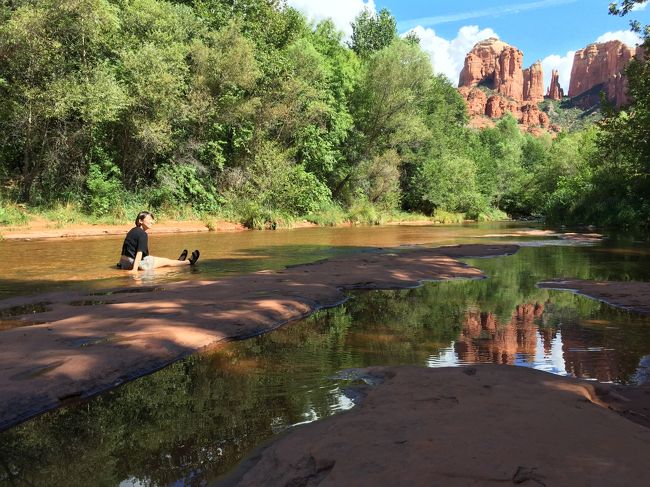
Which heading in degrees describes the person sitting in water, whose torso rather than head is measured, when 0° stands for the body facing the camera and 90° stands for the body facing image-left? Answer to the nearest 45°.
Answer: approximately 270°
